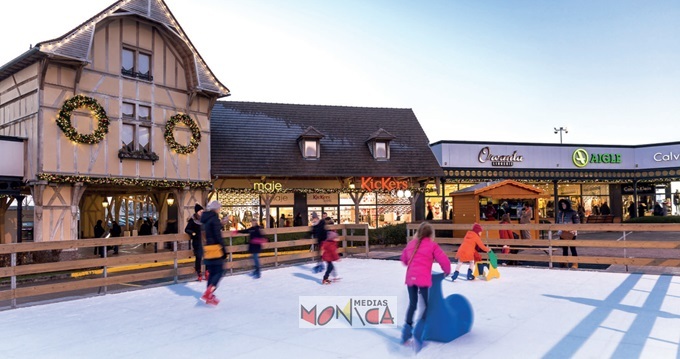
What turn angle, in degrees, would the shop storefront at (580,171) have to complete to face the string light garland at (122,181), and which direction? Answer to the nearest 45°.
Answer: approximately 45° to its right

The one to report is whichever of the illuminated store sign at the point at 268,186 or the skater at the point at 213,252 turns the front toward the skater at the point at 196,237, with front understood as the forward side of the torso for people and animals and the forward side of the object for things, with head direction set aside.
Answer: the illuminated store sign

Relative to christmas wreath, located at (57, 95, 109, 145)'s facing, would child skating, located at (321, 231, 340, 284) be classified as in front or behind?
in front

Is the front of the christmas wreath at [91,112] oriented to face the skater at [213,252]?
yes

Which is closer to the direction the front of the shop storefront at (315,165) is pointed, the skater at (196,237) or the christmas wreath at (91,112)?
the skater
